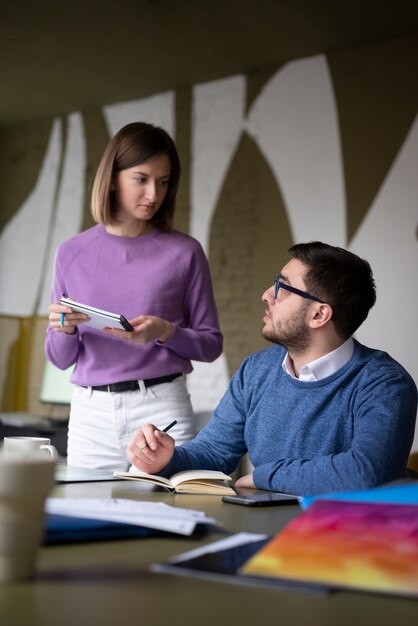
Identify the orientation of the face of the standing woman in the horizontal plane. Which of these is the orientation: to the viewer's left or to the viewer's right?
to the viewer's right

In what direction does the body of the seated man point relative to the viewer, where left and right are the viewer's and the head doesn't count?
facing the viewer and to the left of the viewer

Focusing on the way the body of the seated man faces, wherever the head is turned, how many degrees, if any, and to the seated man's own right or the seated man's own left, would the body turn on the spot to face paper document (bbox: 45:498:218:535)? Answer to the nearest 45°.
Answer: approximately 45° to the seated man's own left

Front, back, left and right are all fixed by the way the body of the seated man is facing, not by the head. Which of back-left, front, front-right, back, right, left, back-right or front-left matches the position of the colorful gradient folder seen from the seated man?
front-left

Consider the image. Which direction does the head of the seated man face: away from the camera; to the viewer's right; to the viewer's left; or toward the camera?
to the viewer's left

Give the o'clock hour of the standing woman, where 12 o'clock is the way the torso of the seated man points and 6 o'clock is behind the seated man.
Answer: The standing woman is roughly at 3 o'clock from the seated man.
